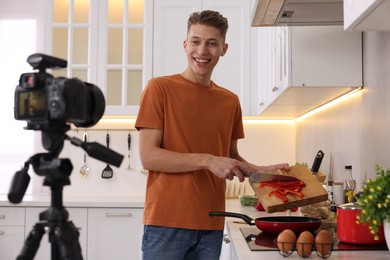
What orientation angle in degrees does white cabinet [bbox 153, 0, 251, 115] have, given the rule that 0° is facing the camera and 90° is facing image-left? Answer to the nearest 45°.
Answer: approximately 0°

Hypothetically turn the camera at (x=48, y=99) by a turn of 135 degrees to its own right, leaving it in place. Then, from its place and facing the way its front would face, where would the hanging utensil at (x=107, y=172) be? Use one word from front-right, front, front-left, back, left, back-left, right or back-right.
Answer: back

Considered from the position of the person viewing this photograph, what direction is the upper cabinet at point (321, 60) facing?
facing to the left of the viewer

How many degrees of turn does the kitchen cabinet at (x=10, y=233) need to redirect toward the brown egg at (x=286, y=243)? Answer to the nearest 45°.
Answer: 0° — it already faces it

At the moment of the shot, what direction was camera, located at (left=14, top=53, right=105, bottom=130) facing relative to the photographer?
facing away from the viewer and to the right of the viewer

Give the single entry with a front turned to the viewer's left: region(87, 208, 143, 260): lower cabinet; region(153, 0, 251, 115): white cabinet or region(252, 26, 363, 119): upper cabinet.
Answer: the upper cabinet

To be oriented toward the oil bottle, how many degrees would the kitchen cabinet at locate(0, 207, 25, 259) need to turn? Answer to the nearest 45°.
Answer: approximately 45° to its left
